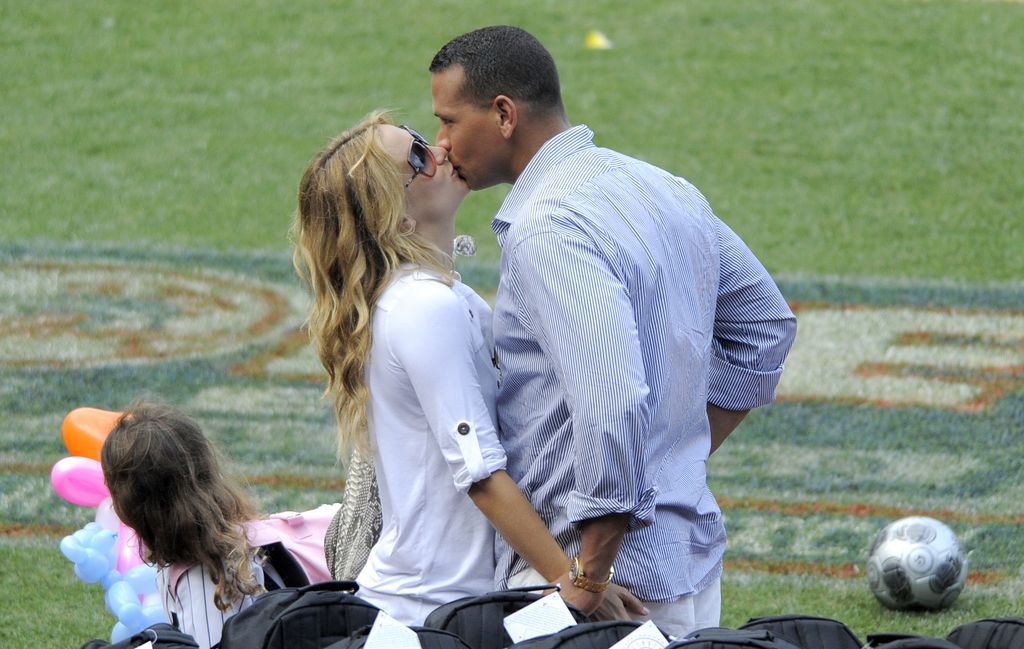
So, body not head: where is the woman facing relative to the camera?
to the viewer's right

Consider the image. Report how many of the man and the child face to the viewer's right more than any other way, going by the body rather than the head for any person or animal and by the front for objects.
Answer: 0

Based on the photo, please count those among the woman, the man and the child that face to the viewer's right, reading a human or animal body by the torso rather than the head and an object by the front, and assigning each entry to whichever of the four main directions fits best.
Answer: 1

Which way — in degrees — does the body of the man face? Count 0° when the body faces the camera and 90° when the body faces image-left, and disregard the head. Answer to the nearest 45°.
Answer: approximately 135°

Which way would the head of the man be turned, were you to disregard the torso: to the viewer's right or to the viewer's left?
to the viewer's left

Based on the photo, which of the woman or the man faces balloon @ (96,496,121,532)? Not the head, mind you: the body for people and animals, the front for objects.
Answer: the man

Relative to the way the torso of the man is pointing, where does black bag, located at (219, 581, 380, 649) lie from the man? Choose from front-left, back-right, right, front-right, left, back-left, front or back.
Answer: left

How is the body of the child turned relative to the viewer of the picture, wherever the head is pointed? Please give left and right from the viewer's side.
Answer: facing away from the viewer and to the left of the viewer

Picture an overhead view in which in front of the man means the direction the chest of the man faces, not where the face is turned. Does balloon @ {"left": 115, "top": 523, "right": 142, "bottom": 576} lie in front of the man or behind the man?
in front

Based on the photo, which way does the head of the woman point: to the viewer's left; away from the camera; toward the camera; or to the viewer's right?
to the viewer's right

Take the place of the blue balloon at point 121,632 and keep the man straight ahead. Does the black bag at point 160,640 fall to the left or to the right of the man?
right

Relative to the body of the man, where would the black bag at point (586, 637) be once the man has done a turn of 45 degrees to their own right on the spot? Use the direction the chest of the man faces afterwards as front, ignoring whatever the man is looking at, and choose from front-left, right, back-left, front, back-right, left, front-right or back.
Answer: back
